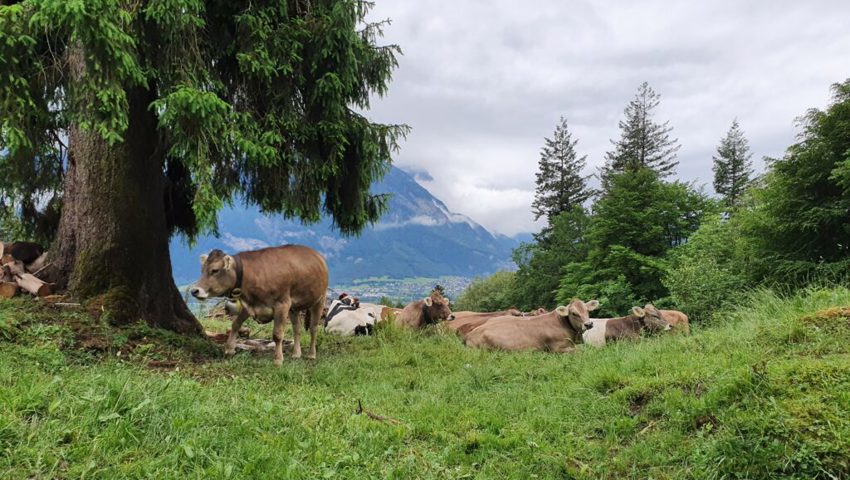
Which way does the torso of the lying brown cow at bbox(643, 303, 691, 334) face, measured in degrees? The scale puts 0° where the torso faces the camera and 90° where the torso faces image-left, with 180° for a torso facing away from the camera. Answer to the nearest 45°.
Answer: approximately 90°

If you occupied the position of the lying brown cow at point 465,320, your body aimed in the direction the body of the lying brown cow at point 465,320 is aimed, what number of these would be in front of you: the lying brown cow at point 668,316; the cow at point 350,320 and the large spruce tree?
1

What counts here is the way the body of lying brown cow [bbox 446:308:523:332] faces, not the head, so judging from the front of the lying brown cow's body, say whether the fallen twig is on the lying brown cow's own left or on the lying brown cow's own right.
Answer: on the lying brown cow's own right

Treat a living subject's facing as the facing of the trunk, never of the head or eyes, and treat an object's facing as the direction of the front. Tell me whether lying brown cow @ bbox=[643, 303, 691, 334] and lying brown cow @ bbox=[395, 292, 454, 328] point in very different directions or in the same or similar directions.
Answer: very different directions

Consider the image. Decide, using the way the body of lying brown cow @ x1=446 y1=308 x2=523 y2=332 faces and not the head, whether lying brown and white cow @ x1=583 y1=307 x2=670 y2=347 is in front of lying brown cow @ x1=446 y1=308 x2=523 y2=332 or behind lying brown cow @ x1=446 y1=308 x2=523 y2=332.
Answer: in front

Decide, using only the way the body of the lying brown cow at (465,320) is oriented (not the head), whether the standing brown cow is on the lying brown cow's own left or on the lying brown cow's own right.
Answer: on the lying brown cow's own right

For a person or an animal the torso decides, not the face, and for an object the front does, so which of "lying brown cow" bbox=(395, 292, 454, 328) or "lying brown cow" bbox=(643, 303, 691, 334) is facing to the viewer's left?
"lying brown cow" bbox=(643, 303, 691, 334)

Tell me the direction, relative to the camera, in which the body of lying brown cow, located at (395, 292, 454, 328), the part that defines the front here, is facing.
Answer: to the viewer's right

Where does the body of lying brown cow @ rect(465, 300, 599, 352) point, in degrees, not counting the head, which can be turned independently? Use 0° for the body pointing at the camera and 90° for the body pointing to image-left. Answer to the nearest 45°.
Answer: approximately 270°

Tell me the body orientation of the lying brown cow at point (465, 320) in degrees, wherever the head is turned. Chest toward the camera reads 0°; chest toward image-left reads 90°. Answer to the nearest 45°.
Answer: approximately 270°

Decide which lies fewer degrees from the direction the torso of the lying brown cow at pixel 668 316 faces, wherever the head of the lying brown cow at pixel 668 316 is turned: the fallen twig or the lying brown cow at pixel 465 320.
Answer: the lying brown cow

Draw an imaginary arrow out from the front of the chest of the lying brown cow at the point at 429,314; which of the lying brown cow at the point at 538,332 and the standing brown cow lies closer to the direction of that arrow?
the lying brown cow
